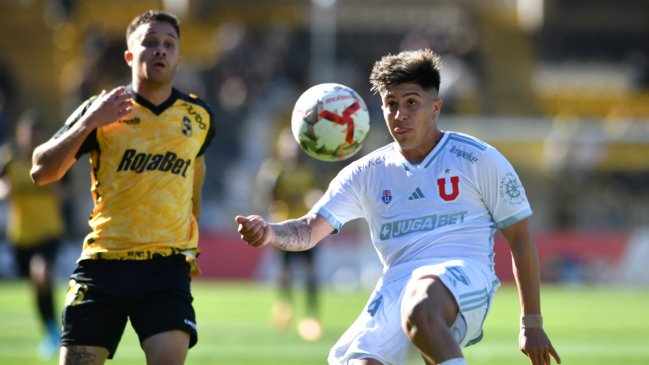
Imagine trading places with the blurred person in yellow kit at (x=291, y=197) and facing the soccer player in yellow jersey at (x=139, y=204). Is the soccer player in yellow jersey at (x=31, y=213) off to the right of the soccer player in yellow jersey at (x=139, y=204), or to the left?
right
